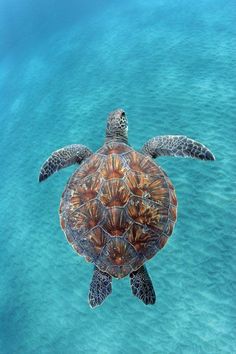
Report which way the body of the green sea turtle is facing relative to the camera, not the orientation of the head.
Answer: away from the camera
